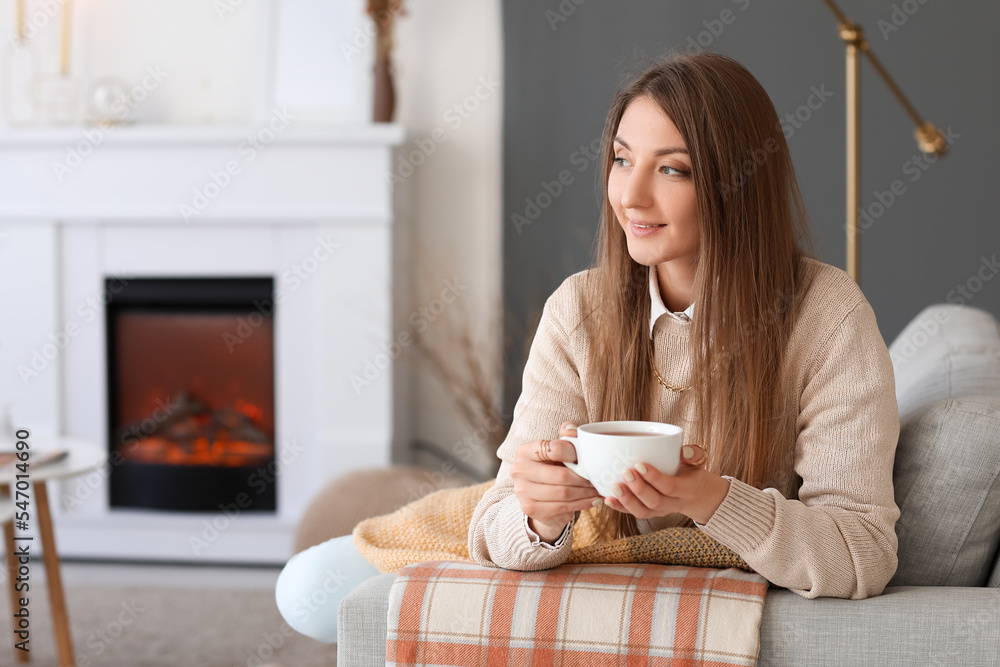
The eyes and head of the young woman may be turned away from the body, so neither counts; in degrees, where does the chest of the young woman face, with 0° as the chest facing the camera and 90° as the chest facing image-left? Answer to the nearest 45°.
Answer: approximately 45°

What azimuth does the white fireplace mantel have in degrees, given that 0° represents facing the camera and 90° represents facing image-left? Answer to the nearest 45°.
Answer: approximately 0°

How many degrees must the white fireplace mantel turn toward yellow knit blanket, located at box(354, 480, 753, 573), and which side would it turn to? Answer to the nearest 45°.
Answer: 0° — it already faces it

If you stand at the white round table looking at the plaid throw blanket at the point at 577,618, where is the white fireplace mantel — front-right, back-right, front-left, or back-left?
back-left

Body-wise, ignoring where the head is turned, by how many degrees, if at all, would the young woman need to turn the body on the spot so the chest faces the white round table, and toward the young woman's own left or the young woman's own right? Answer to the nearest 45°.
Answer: approximately 90° to the young woman's own right
